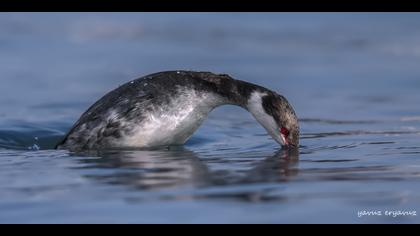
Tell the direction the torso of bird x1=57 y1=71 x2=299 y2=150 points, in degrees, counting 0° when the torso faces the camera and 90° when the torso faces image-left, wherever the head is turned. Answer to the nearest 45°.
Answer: approximately 270°
